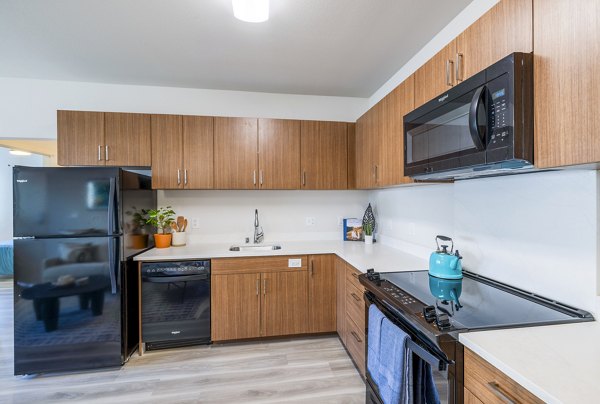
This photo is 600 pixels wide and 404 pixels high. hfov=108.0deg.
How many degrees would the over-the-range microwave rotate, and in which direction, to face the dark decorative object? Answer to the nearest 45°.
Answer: approximately 90° to its right

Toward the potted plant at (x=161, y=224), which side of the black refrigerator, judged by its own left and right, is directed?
left

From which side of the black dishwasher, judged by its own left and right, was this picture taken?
front

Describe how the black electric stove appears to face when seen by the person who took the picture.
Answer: facing the viewer and to the left of the viewer

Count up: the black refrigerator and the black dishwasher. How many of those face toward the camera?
2

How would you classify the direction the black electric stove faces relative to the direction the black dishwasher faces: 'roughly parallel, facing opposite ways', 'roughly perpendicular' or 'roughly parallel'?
roughly perpendicular

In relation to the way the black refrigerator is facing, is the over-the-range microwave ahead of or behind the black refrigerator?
ahead

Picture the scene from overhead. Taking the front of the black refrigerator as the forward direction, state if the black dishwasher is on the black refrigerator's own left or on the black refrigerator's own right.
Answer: on the black refrigerator's own left

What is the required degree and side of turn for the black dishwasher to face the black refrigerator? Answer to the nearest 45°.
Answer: approximately 90° to its right

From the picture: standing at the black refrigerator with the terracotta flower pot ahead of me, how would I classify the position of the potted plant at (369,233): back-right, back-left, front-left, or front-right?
front-right

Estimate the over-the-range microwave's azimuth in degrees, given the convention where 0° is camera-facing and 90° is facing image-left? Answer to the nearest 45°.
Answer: approximately 45°

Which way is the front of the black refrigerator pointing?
toward the camera
